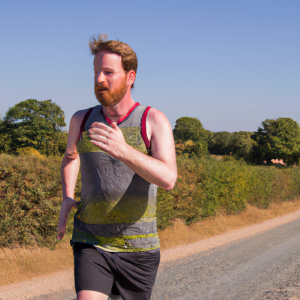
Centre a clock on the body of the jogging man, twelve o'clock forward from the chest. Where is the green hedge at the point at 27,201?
The green hedge is roughly at 4 o'clock from the jogging man.

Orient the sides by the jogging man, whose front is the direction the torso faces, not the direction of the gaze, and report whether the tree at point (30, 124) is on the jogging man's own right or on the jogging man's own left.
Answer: on the jogging man's own right

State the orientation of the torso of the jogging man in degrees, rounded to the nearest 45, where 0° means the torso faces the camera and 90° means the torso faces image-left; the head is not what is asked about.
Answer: approximately 45°

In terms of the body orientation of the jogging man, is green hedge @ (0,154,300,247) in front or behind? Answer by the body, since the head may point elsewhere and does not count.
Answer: behind
